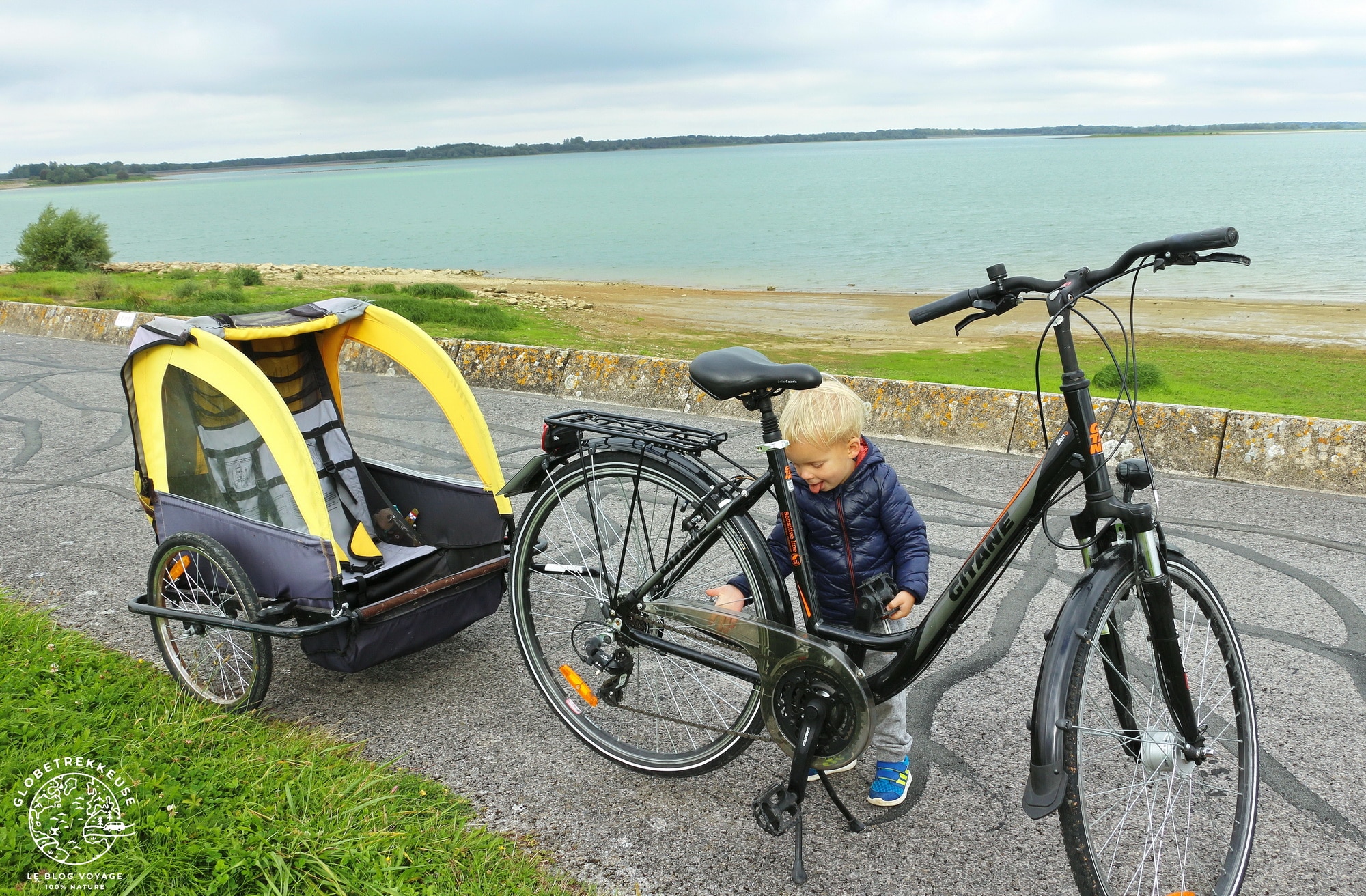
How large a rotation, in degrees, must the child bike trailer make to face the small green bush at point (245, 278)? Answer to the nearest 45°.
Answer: approximately 135° to its left

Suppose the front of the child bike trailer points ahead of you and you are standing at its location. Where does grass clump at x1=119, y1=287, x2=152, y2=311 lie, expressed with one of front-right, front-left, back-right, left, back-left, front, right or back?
back-left

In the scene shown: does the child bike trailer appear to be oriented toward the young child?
yes

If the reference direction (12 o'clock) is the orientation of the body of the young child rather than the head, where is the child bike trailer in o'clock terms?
The child bike trailer is roughly at 2 o'clock from the young child.

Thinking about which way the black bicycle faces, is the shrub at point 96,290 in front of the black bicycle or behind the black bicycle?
behind

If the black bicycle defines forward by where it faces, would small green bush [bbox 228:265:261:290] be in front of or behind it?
behind

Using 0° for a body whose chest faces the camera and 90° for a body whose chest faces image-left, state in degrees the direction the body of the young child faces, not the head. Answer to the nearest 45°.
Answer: approximately 45°

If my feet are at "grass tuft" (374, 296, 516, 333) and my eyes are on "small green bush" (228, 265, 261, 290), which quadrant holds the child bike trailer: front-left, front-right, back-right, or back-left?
back-left

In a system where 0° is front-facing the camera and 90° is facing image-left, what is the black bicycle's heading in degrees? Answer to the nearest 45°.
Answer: approximately 315°

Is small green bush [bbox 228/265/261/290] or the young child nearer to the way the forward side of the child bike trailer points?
the young child

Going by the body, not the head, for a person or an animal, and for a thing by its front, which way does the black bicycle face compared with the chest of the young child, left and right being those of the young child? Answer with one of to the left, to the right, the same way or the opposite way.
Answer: to the left

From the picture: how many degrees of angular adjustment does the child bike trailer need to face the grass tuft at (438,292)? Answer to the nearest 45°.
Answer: approximately 135° to its left

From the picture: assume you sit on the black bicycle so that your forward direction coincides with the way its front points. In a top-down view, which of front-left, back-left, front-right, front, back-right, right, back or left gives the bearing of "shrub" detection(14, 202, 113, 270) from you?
back
